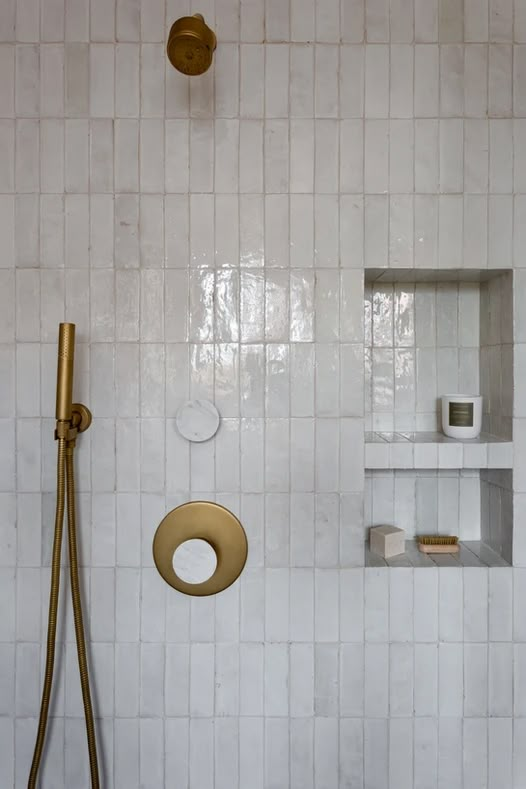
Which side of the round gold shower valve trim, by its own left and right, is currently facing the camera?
front

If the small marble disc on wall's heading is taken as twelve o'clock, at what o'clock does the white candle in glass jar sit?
The white candle in glass jar is roughly at 9 o'clock from the small marble disc on wall.

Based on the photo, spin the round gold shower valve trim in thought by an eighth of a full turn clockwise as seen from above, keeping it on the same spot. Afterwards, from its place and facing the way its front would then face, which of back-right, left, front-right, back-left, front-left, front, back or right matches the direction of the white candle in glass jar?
back-left

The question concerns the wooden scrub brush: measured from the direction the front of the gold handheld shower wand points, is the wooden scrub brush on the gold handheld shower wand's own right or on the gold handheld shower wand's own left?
on the gold handheld shower wand's own left

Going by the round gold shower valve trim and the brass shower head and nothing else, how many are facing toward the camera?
2

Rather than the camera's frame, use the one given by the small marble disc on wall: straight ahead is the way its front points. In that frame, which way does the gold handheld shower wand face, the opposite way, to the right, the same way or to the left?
the same way

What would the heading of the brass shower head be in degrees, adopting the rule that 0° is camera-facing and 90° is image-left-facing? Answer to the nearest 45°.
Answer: approximately 0°

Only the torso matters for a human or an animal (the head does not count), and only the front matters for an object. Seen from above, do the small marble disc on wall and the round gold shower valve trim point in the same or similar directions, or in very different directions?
same or similar directions

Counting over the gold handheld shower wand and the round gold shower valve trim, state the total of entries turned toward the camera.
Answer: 2

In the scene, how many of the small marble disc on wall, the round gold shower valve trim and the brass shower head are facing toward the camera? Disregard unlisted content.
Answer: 3

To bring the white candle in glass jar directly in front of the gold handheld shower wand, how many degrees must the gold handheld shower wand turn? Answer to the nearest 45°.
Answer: approximately 90° to its left
